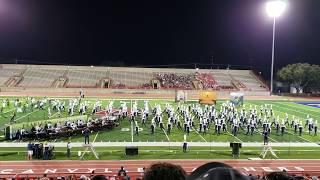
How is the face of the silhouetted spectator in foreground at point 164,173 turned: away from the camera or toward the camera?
away from the camera

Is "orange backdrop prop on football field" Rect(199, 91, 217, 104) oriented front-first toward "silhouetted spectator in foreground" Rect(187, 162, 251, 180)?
yes

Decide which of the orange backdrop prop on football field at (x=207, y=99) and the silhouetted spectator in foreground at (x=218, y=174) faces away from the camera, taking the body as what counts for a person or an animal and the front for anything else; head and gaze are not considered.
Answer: the silhouetted spectator in foreground

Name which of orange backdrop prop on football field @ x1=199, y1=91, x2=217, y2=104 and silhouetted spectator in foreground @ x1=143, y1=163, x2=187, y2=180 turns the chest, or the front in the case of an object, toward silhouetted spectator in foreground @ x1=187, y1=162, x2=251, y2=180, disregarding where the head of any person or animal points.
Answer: the orange backdrop prop on football field

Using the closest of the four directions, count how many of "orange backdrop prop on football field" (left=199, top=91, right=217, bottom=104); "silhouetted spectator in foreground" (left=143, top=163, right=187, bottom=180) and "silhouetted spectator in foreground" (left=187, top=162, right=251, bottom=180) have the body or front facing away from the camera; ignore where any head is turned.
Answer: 2

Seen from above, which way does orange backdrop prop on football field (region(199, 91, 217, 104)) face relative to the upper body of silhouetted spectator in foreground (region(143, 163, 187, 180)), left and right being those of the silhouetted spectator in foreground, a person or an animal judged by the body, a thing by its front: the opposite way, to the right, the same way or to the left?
the opposite way

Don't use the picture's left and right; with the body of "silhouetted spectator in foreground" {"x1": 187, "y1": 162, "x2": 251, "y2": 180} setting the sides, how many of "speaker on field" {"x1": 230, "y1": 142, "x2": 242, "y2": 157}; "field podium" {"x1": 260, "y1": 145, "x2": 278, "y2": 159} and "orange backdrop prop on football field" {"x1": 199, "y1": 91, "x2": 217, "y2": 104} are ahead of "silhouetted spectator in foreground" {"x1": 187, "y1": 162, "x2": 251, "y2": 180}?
3

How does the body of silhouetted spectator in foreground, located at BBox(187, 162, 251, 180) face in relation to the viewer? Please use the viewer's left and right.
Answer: facing away from the viewer

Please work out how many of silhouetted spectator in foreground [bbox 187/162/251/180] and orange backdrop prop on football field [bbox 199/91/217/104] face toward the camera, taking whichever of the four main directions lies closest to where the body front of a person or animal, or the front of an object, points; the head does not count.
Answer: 1

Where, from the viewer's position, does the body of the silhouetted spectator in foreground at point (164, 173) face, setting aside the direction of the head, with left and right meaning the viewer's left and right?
facing away from the viewer

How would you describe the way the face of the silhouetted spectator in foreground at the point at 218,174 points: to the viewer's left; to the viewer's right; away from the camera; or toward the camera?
away from the camera
